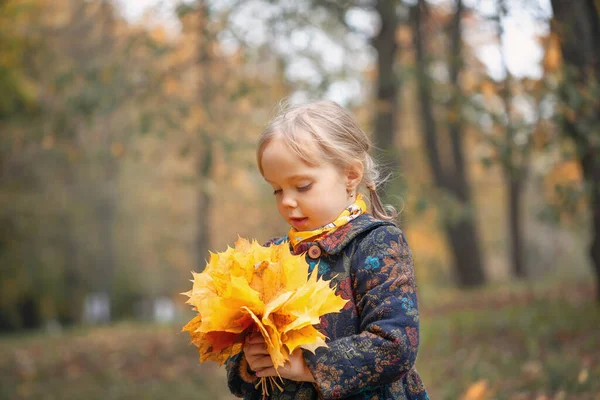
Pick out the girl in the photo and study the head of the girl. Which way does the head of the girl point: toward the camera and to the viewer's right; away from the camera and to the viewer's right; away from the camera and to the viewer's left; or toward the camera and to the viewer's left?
toward the camera and to the viewer's left

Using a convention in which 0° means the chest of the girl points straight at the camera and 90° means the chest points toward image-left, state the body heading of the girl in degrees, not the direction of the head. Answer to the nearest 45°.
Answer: approximately 45°

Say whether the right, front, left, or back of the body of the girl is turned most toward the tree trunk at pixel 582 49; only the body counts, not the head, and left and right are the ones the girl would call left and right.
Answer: back

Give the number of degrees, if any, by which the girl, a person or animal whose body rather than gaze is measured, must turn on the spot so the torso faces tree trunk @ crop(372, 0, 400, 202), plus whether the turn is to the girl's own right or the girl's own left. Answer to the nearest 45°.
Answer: approximately 135° to the girl's own right

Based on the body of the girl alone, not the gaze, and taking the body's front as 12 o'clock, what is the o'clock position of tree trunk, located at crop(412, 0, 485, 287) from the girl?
The tree trunk is roughly at 5 o'clock from the girl.
